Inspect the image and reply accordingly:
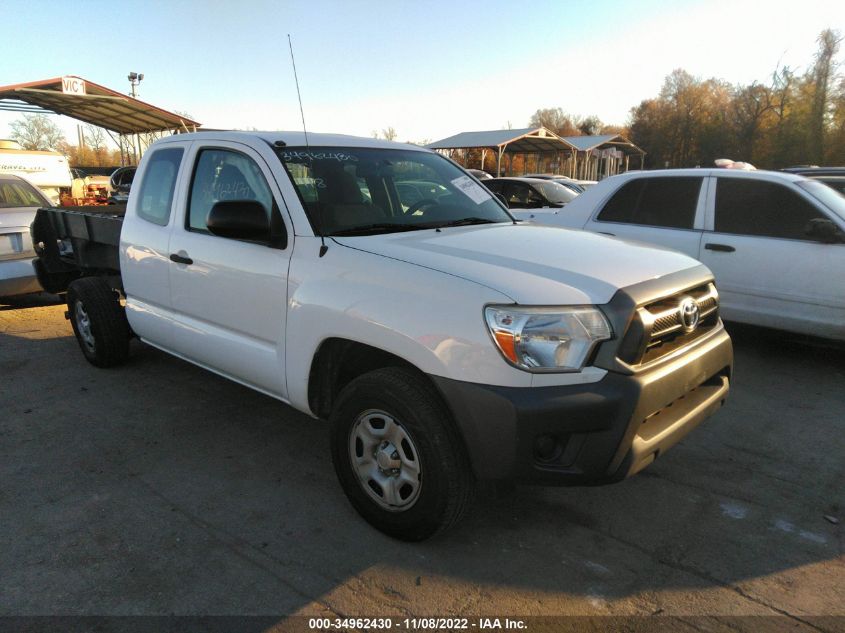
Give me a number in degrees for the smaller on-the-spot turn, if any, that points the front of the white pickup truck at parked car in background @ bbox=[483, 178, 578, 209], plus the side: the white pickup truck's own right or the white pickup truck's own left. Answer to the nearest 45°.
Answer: approximately 135° to the white pickup truck's own left

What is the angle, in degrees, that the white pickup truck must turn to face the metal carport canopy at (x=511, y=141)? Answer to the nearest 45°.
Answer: approximately 135° to its left

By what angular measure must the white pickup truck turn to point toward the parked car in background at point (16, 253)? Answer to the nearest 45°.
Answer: approximately 180°

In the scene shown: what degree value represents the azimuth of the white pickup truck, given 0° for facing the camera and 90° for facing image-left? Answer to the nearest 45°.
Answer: approximately 315°

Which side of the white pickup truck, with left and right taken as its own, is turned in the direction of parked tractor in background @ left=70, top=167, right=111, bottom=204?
back

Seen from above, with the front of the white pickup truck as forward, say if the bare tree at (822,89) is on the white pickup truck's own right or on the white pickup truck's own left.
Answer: on the white pickup truck's own left

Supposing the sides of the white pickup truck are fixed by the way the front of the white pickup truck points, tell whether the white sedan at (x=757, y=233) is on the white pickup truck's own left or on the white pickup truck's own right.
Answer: on the white pickup truck's own left

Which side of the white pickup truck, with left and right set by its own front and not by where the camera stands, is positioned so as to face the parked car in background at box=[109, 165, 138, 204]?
back

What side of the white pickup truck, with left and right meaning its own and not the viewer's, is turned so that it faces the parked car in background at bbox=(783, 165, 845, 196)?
left
